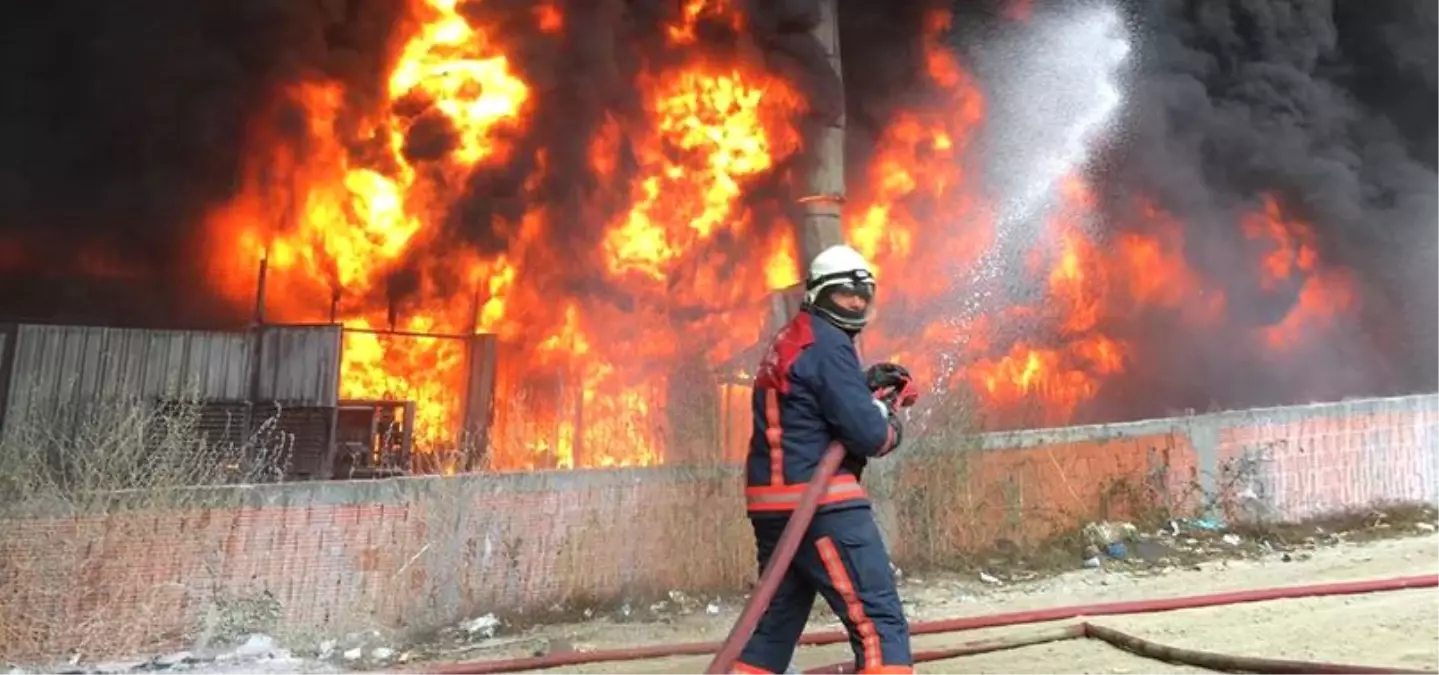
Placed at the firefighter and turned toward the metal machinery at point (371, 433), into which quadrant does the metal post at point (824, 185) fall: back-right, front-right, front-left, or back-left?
front-right

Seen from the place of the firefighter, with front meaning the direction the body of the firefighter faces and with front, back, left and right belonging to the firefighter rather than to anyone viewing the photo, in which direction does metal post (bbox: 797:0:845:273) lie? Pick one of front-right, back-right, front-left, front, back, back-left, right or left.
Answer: left

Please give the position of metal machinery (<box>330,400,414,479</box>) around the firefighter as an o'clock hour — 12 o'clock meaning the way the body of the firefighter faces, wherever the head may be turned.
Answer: The metal machinery is roughly at 8 o'clock from the firefighter.

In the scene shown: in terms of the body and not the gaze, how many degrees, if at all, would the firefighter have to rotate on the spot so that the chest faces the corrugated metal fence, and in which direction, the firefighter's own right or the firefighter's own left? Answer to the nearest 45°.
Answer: approximately 135° to the firefighter's own left

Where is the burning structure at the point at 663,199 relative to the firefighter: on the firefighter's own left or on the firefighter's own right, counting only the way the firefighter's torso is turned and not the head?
on the firefighter's own left

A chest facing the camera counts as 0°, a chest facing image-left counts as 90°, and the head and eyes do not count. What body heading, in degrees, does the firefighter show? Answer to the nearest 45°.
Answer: approximately 270°

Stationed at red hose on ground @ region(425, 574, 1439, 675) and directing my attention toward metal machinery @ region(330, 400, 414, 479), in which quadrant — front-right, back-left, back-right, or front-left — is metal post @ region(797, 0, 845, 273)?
front-right

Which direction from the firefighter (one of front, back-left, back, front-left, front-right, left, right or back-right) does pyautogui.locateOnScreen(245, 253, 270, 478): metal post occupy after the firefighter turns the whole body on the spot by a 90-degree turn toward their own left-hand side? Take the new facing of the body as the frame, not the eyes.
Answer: front-left

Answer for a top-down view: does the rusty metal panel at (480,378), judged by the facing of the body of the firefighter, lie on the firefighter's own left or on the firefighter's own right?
on the firefighter's own left

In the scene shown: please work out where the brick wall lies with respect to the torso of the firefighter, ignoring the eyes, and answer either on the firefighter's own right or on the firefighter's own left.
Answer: on the firefighter's own left
